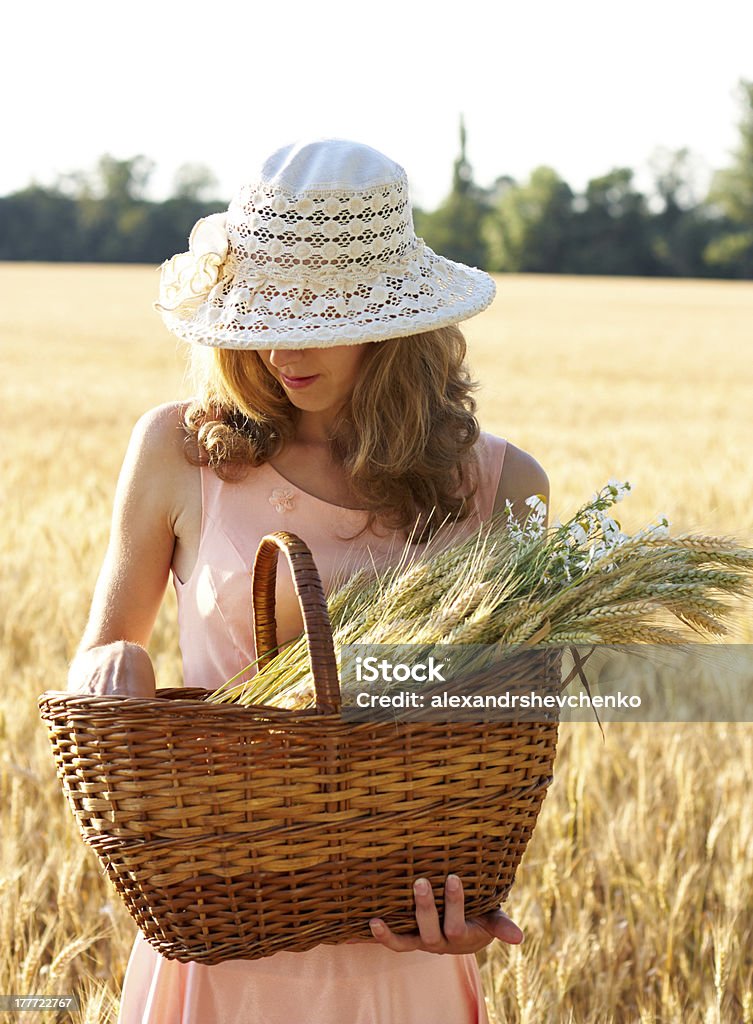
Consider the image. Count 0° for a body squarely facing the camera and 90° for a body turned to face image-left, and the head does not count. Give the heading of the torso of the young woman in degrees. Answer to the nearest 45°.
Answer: approximately 0°
